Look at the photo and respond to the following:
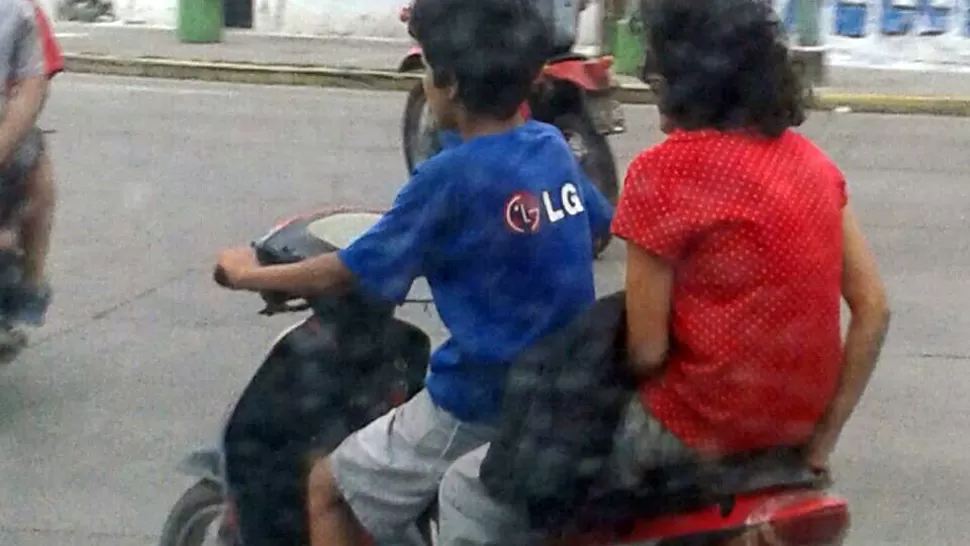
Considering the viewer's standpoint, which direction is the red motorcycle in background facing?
facing away from the viewer and to the left of the viewer

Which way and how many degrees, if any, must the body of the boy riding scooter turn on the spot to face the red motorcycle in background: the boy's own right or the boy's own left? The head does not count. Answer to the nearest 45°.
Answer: approximately 45° to the boy's own right

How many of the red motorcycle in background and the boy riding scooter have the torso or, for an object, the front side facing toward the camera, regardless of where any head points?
0

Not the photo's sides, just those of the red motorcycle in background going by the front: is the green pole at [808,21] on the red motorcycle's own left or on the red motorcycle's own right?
on the red motorcycle's own right

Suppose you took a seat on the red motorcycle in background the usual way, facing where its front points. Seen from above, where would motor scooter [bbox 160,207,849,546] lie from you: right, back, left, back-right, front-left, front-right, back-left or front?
back-left

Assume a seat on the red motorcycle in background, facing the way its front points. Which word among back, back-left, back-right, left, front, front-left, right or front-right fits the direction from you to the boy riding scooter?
back-left

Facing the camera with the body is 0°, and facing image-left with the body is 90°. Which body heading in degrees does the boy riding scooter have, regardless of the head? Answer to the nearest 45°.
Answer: approximately 135°

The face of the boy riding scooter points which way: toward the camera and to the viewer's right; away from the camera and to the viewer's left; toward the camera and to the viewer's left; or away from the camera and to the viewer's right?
away from the camera and to the viewer's left
